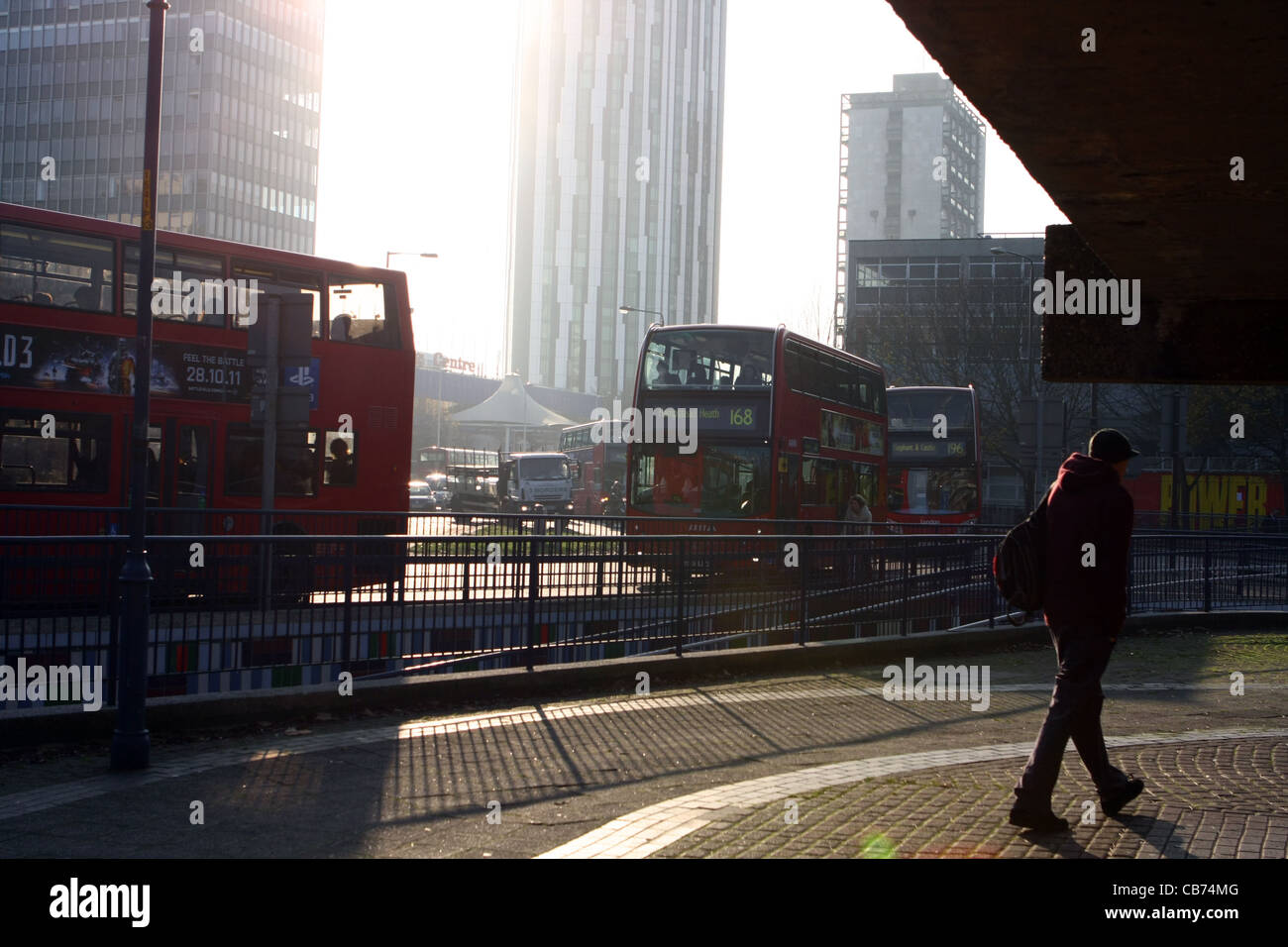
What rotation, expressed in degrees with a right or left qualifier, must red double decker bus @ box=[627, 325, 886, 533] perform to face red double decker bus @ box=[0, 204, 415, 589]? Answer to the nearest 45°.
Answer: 0° — it already faces it

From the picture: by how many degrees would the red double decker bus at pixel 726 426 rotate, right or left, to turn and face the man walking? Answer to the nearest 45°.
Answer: approximately 45° to its left

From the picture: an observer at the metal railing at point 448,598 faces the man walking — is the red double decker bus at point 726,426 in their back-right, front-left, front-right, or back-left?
back-left

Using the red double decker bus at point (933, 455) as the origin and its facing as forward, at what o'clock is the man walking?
The man walking is roughly at 12 o'clock from the red double decker bus.

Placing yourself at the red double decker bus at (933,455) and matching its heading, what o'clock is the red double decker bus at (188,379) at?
the red double decker bus at (188,379) is roughly at 1 o'clock from the red double decker bus at (933,455).

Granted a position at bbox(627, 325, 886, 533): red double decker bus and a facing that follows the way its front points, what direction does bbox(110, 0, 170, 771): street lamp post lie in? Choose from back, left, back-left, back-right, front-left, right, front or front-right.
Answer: front-left

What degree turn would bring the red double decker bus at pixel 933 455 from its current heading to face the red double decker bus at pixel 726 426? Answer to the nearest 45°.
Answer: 0° — it already faces it

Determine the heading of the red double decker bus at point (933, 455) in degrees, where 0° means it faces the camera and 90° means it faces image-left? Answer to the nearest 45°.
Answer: approximately 0°

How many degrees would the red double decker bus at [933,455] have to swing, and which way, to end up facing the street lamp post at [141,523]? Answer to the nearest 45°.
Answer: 0° — it already faces it

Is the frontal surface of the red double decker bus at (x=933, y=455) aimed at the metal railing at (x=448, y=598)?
yes
